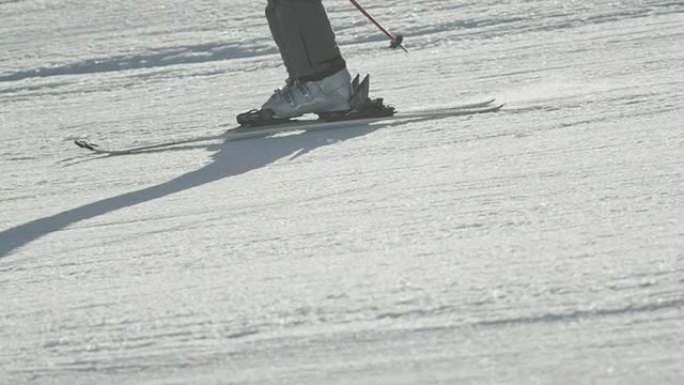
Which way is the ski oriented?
to the viewer's left
